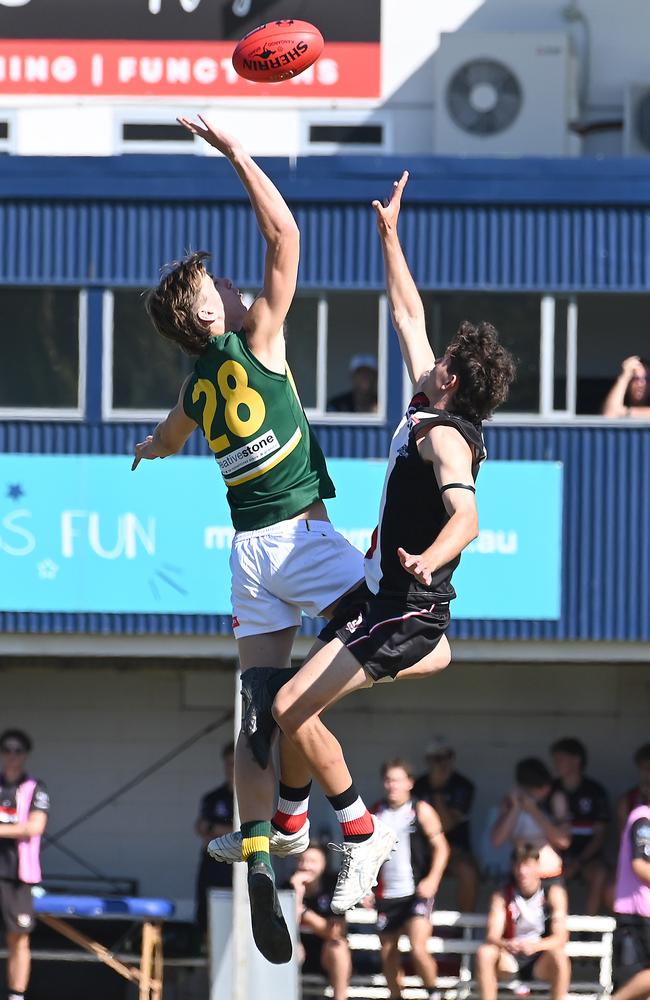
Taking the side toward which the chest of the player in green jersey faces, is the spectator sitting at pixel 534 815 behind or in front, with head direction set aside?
in front

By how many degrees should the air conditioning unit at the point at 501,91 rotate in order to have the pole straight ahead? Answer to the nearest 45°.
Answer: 0° — it already faces it

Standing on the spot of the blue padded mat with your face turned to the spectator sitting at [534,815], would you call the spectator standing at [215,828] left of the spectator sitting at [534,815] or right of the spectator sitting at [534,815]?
left

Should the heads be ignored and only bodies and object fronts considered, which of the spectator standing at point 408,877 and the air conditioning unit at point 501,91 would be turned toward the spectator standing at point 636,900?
the air conditioning unit

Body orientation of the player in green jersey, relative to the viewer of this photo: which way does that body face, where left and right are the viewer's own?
facing away from the viewer and to the right of the viewer

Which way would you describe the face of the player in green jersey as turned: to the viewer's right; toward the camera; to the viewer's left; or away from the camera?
to the viewer's right

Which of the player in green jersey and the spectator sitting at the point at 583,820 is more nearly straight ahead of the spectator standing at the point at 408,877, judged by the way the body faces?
the player in green jersey

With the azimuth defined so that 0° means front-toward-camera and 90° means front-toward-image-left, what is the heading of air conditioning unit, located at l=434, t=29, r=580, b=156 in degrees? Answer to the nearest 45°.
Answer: approximately 0°

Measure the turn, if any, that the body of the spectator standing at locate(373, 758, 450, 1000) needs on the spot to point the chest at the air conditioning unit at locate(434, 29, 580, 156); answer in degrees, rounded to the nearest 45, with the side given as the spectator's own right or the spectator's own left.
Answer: approximately 135° to the spectator's own right

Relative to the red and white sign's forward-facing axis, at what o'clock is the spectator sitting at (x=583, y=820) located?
The spectator sitting is roughly at 11 o'clock from the red and white sign.
